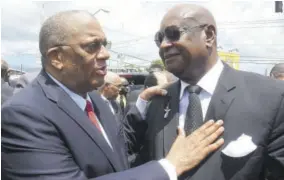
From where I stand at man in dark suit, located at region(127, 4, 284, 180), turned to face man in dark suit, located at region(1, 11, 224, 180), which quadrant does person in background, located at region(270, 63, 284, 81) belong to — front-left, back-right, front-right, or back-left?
back-right

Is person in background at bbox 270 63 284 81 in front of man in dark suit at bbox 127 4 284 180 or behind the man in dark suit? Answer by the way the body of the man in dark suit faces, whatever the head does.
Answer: behind

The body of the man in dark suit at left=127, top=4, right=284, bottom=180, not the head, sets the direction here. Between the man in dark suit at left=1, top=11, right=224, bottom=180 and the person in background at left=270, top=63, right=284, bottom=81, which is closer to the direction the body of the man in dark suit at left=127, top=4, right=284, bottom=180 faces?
the man in dark suit

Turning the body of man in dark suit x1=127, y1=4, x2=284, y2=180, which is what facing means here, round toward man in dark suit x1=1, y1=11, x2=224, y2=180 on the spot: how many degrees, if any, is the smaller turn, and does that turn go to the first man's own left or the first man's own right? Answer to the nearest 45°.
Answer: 0° — they already face them

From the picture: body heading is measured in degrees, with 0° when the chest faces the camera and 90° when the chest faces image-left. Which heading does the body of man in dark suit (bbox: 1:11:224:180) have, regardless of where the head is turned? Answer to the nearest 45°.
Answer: approximately 315°

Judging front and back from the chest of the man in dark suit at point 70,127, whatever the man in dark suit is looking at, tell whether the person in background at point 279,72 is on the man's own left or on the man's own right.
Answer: on the man's own left

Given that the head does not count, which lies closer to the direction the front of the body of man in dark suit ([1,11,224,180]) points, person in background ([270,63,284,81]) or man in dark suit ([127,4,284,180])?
the man in dark suit

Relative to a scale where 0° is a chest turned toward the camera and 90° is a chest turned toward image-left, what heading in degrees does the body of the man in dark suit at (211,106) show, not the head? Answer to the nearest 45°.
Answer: approximately 45°

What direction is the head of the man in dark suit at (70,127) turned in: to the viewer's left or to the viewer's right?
to the viewer's right
